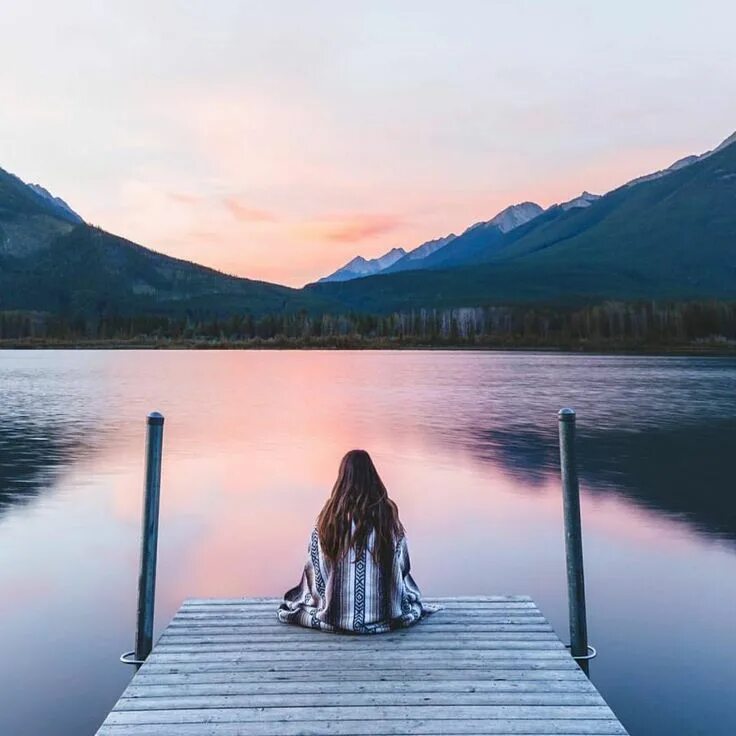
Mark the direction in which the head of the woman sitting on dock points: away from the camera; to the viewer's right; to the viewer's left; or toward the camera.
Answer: away from the camera

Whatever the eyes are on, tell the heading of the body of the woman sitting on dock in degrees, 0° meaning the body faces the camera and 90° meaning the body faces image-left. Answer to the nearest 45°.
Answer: approximately 180°

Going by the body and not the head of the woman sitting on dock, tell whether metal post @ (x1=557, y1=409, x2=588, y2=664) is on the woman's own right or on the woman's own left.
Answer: on the woman's own right
